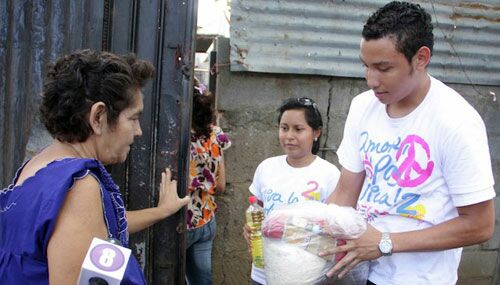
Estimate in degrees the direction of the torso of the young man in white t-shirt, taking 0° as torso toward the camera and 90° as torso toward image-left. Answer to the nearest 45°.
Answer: approximately 45°

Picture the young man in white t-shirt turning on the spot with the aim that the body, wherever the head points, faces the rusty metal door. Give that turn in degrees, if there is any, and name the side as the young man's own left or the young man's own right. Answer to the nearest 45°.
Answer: approximately 45° to the young man's own right

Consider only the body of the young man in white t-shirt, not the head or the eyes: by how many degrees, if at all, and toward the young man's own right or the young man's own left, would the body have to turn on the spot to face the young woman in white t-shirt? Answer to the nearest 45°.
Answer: approximately 90° to the young man's own right

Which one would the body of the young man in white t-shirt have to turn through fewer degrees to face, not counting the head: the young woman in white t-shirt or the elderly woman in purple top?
the elderly woman in purple top

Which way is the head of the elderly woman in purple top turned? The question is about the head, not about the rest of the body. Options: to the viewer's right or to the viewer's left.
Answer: to the viewer's right
